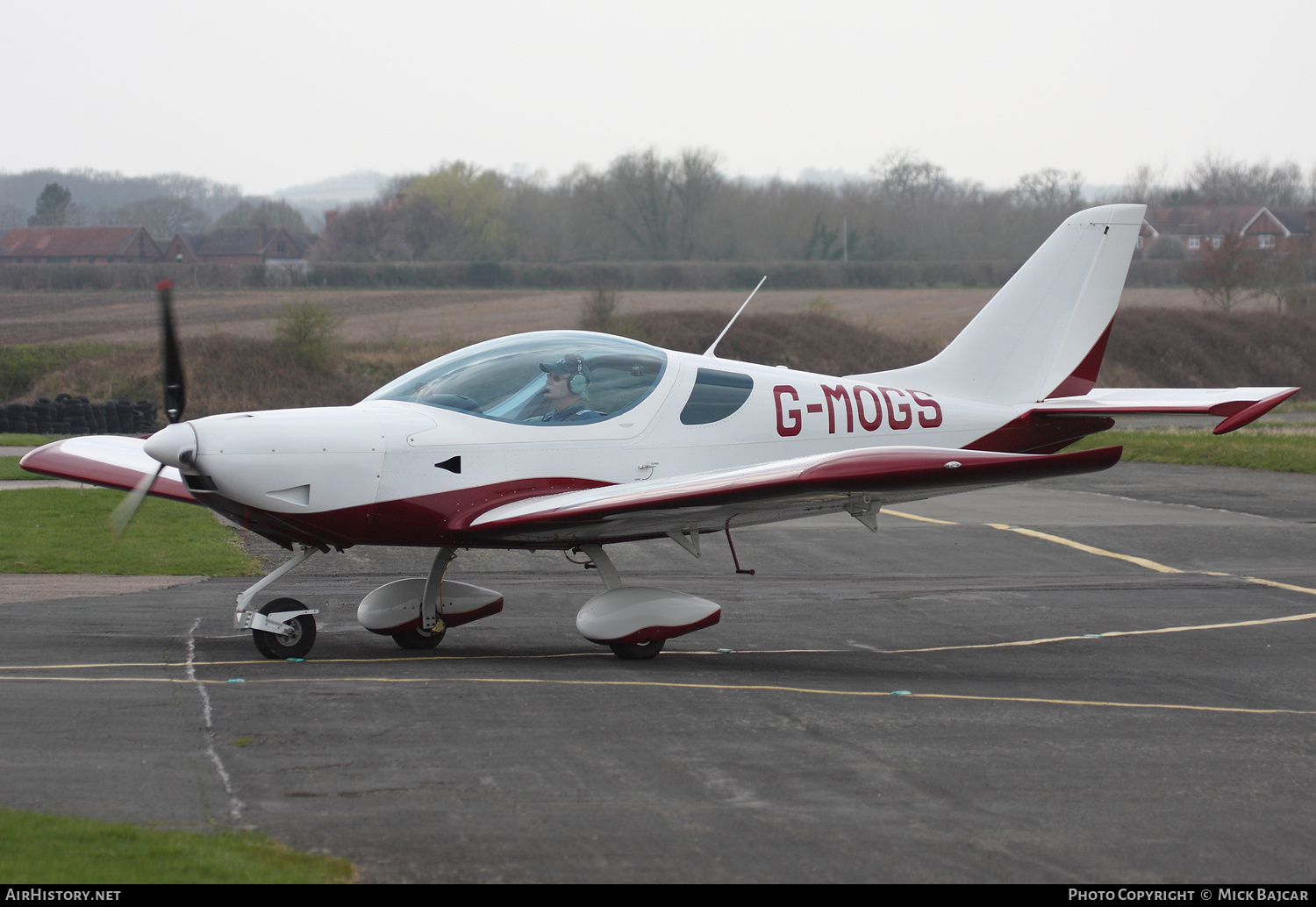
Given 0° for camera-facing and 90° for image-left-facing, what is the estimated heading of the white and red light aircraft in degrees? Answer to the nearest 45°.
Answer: approximately 45°
